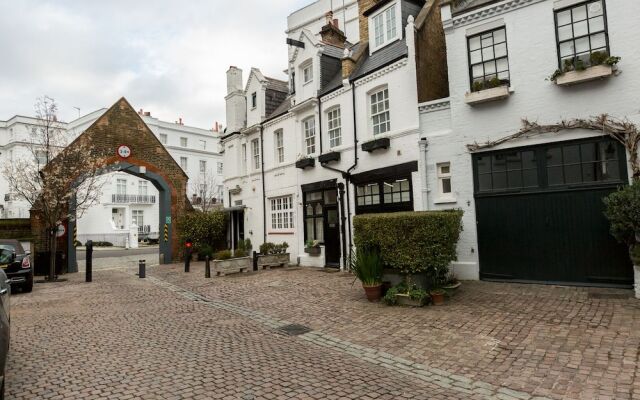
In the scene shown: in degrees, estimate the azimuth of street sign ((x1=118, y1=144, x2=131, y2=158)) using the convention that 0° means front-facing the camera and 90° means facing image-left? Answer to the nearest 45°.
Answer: approximately 0°

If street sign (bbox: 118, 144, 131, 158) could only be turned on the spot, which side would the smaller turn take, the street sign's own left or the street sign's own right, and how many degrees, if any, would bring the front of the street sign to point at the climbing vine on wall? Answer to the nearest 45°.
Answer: approximately 45° to the street sign's own left

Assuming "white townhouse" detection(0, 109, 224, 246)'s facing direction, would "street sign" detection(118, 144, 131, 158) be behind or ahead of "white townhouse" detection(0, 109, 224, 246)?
ahead

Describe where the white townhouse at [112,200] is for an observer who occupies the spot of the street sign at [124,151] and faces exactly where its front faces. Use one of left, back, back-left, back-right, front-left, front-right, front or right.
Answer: back

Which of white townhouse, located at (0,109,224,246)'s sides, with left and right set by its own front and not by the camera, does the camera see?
front

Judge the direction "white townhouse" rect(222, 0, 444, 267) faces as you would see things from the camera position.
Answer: facing the viewer and to the left of the viewer

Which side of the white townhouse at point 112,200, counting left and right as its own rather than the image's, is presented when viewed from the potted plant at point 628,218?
front

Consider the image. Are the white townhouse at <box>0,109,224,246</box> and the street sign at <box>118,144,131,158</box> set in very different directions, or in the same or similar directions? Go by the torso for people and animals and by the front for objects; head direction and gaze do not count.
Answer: same or similar directions

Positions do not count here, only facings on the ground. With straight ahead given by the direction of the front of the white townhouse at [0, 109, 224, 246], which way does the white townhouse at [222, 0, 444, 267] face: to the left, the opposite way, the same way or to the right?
to the right

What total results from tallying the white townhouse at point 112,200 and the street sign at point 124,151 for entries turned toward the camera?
2

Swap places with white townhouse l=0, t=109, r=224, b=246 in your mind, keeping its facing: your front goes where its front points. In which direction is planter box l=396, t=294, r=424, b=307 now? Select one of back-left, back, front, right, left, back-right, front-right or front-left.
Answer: front

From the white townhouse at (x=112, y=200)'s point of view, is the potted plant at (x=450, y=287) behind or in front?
in front

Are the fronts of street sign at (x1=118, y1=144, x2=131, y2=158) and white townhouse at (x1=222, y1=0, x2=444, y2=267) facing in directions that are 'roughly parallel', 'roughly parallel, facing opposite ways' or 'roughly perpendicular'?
roughly perpendicular
